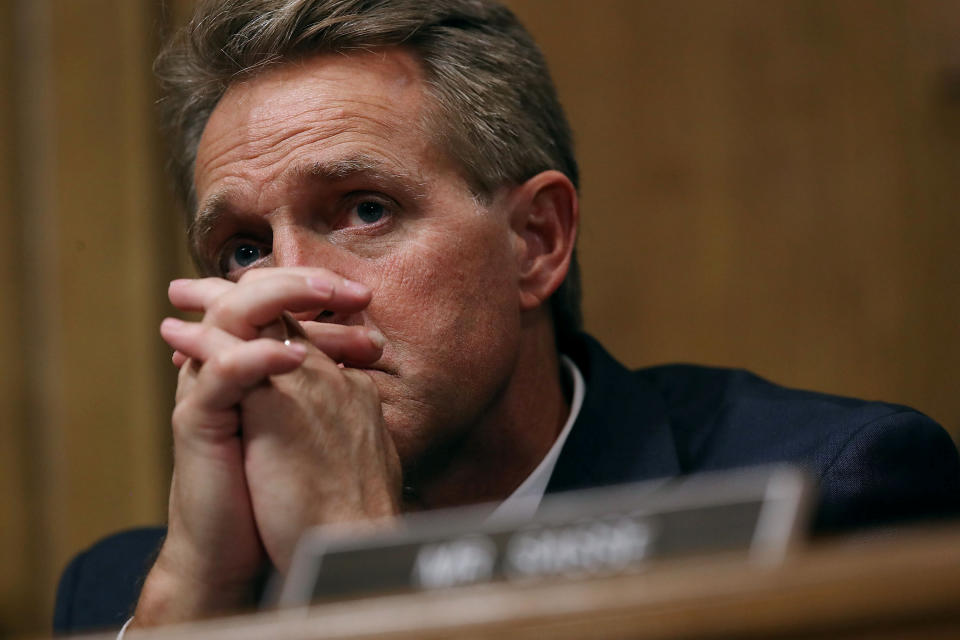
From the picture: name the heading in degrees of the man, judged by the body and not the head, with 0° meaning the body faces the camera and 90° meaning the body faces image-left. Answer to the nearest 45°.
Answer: approximately 45°

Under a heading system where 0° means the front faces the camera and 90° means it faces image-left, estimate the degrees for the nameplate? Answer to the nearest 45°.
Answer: approximately 0°
